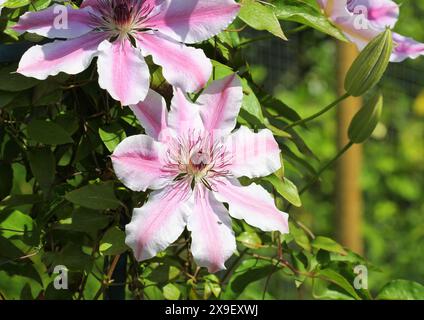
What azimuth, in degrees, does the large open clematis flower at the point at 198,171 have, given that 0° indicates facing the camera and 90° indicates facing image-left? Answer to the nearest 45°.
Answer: approximately 0°

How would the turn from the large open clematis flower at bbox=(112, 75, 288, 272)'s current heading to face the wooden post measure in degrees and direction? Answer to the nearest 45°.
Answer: approximately 180°

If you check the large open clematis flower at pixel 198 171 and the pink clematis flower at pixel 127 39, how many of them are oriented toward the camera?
2

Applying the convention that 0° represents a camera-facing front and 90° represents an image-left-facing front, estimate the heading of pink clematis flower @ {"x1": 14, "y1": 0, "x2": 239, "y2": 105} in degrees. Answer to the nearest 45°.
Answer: approximately 0°
